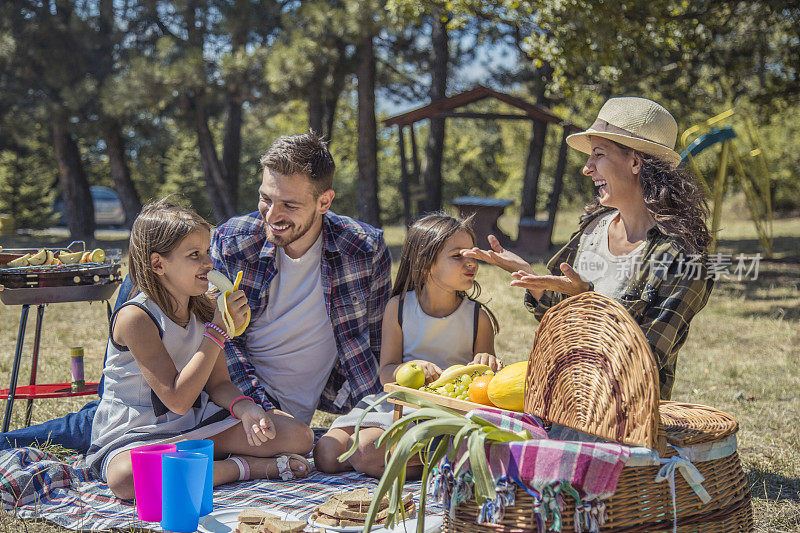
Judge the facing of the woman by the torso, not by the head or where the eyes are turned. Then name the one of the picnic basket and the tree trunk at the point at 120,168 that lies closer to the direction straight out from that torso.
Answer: the picnic basket

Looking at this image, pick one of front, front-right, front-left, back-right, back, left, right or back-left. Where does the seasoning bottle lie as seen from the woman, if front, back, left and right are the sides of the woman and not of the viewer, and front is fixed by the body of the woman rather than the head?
front-right

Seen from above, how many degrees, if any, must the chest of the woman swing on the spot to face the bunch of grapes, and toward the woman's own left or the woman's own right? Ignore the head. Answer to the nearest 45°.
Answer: approximately 45° to the woman's own right

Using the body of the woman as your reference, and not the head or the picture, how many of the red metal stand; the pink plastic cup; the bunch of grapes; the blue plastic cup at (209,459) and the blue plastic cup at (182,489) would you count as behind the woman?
0

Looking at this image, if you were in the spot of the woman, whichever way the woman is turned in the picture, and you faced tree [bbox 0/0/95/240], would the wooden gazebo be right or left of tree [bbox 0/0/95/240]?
right

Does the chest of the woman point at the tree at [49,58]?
no

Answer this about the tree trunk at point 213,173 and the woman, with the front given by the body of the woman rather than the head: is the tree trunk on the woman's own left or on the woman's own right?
on the woman's own right

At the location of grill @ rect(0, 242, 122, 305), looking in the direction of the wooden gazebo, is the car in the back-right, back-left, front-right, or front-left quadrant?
front-left

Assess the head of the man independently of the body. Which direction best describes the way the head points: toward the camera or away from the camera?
toward the camera

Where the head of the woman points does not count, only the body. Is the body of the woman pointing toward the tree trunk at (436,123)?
no

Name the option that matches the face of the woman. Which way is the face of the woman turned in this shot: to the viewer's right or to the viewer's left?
to the viewer's left

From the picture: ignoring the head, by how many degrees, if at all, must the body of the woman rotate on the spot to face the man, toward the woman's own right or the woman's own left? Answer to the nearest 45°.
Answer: approximately 45° to the woman's own right

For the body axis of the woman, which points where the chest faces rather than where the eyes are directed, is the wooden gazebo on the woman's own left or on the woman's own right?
on the woman's own right

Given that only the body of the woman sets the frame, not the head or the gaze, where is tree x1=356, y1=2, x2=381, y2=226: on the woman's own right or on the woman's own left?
on the woman's own right

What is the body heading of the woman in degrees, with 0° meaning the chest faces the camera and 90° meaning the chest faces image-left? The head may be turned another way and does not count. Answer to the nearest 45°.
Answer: approximately 45°

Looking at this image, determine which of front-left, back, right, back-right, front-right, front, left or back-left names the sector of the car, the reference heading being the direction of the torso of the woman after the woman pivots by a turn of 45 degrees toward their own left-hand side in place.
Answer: back-right

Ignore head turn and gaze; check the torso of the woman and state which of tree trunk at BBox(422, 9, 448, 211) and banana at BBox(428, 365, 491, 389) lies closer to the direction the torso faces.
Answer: the banana
